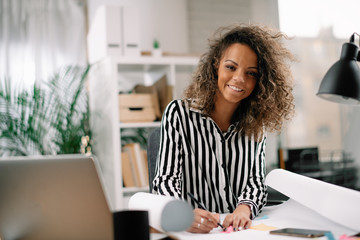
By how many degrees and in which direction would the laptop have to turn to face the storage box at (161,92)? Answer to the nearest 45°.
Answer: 0° — it already faces it

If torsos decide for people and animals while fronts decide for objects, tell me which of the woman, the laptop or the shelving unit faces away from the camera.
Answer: the laptop

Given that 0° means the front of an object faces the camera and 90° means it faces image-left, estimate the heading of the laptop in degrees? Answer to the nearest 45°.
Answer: approximately 180°

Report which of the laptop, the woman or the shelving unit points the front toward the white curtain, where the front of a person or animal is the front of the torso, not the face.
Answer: the laptop

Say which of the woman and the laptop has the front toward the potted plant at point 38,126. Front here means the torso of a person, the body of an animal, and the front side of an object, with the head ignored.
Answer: the laptop

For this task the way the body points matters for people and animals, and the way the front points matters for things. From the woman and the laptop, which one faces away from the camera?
the laptop

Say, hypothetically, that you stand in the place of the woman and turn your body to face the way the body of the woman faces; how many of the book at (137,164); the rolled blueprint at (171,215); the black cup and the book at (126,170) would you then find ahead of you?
2

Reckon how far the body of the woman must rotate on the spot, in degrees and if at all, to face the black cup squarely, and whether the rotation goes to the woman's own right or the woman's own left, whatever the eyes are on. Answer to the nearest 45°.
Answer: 0° — they already face it

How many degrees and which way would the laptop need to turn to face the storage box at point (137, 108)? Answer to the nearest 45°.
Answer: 0° — it already faces it

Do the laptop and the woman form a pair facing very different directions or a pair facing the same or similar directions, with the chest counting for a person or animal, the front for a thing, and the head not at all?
very different directions
